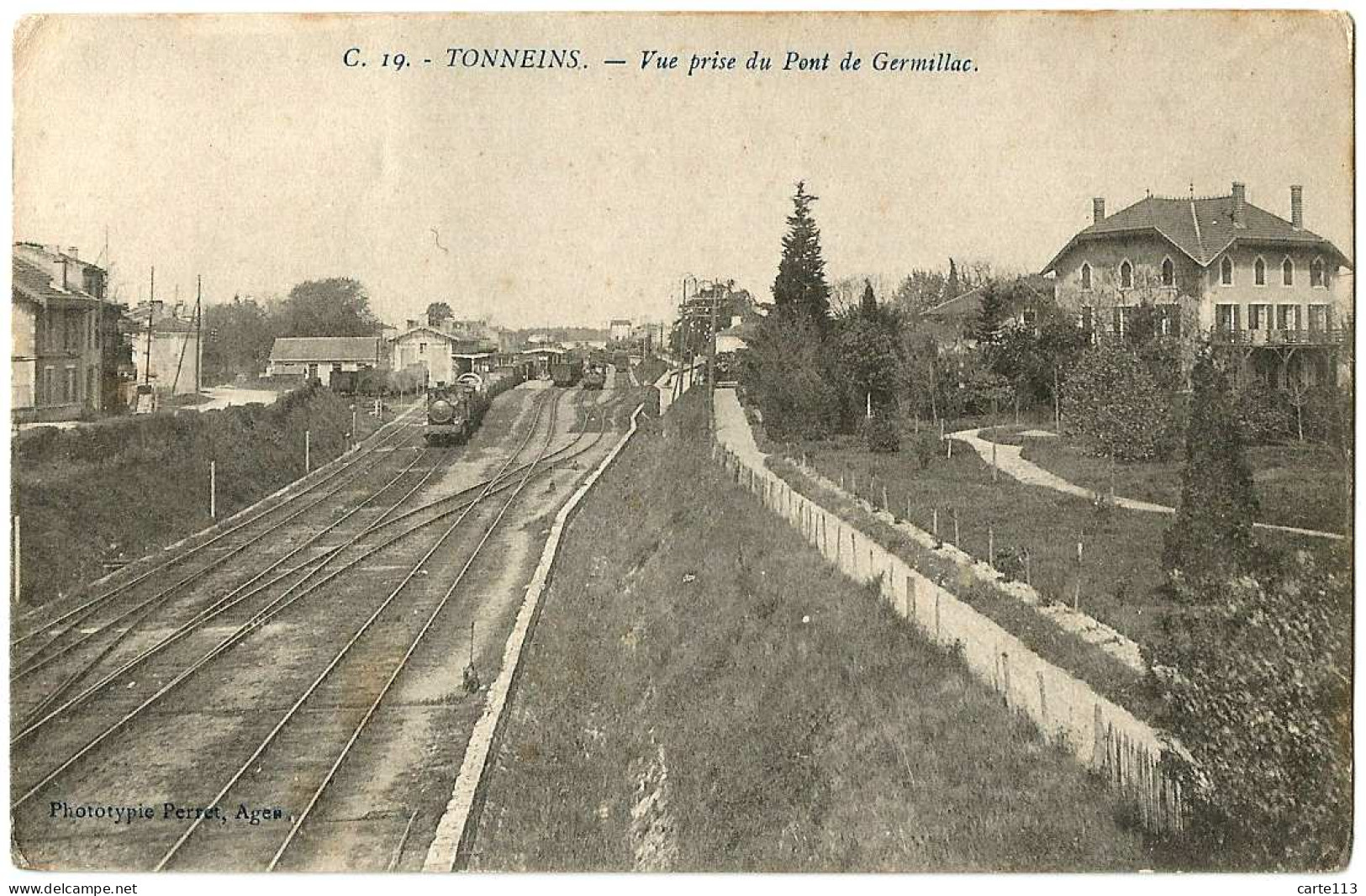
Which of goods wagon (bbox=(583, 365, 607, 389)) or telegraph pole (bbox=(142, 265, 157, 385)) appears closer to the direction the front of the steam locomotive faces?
the telegraph pole

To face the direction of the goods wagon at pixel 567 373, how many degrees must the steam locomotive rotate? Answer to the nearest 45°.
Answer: approximately 180°

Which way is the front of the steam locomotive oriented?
toward the camera
